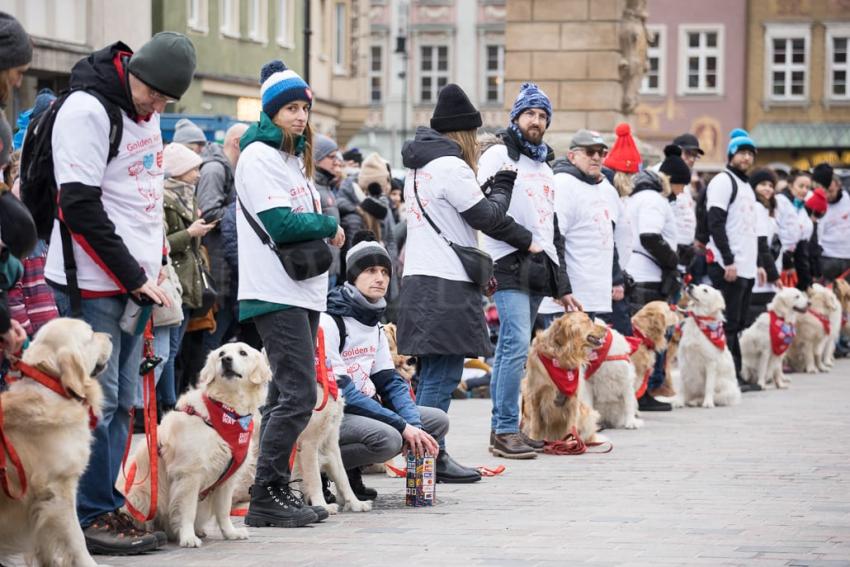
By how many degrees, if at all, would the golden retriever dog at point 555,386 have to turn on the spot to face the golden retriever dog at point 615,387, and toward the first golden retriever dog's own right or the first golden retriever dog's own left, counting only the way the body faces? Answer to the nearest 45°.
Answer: approximately 135° to the first golden retriever dog's own left

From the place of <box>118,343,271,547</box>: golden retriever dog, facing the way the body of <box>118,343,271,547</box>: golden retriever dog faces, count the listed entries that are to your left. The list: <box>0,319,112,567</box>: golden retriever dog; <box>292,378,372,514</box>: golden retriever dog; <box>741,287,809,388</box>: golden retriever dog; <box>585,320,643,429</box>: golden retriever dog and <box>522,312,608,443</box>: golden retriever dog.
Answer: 4
